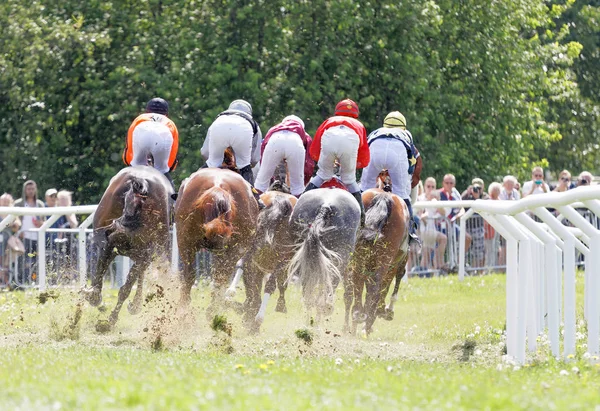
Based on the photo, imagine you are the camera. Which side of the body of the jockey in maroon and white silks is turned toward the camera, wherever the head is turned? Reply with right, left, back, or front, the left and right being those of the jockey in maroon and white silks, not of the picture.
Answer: back

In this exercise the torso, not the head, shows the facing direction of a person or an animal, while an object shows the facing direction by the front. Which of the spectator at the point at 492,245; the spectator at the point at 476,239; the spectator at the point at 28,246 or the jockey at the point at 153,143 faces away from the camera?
the jockey

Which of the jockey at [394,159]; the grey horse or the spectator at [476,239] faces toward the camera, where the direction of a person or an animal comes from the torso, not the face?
the spectator

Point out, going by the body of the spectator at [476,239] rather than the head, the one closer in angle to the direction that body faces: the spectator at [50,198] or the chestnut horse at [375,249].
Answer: the chestnut horse

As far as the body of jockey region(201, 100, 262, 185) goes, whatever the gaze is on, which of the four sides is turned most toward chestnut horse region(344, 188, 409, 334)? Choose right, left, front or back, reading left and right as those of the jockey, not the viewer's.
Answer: right

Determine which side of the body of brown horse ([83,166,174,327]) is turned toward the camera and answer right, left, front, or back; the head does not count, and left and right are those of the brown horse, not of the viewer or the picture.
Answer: back

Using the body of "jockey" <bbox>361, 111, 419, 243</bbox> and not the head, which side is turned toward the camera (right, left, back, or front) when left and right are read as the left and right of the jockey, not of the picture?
back

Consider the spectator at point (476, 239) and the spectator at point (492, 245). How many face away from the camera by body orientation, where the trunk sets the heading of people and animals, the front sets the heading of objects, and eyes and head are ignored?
0

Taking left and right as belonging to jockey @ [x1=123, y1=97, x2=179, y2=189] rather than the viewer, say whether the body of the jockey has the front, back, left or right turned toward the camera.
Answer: back

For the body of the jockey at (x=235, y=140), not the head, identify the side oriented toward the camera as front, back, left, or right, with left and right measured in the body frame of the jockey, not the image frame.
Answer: back

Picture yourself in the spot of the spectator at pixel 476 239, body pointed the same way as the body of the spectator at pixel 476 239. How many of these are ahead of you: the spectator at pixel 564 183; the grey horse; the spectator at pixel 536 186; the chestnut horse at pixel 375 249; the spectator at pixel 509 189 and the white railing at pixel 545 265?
3

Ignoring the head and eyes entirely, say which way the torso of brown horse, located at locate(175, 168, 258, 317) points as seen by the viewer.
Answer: away from the camera
